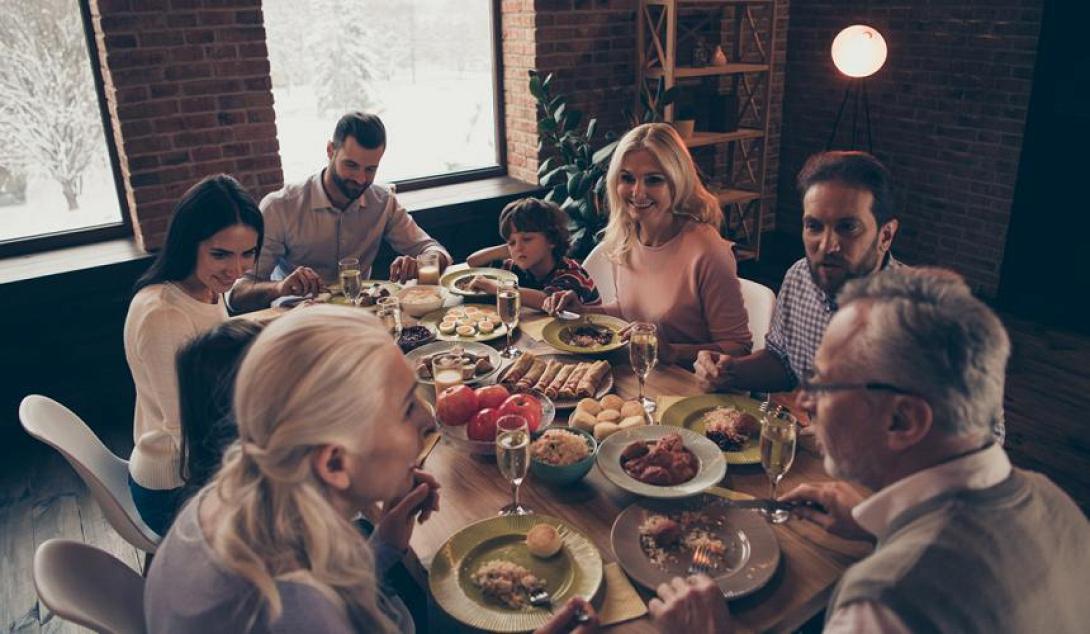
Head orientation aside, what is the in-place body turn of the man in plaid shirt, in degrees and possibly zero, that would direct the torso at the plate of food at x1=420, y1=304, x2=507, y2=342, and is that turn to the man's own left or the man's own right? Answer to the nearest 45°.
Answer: approximately 45° to the man's own right

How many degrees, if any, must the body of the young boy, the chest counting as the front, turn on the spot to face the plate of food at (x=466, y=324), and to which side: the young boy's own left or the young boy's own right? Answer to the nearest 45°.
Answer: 0° — they already face it

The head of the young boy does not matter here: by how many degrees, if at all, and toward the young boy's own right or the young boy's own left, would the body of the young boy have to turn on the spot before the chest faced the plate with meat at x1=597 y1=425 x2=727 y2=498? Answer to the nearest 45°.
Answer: approximately 45° to the young boy's own left

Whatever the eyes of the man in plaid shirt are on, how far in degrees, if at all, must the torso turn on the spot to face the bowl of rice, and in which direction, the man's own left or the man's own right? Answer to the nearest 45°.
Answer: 0° — they already face it

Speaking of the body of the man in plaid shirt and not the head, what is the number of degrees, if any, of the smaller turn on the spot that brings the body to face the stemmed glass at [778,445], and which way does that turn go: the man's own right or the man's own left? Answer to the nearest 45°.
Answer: approximately 45° to the man's own left

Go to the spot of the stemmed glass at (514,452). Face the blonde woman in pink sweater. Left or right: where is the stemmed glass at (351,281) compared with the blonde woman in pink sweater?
left

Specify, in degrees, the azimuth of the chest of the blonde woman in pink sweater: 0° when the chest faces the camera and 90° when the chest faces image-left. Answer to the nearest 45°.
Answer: approximately 45°

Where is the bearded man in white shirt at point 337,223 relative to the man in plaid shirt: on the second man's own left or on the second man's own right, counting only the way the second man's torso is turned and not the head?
on the second man's own right

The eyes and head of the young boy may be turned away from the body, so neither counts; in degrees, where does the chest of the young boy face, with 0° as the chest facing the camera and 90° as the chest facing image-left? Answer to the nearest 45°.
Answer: approximately 45°

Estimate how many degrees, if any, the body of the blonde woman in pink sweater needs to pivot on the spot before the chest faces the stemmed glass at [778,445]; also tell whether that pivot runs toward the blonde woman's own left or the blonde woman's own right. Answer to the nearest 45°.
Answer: approximately 45° to the blonde woman's own left

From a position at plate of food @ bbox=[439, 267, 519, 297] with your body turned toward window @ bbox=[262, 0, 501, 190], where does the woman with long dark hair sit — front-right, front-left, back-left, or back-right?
back-left

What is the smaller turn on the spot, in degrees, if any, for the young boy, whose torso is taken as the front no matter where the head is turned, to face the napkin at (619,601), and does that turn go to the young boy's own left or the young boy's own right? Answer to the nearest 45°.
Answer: approximately 45° to the young boy's own left
